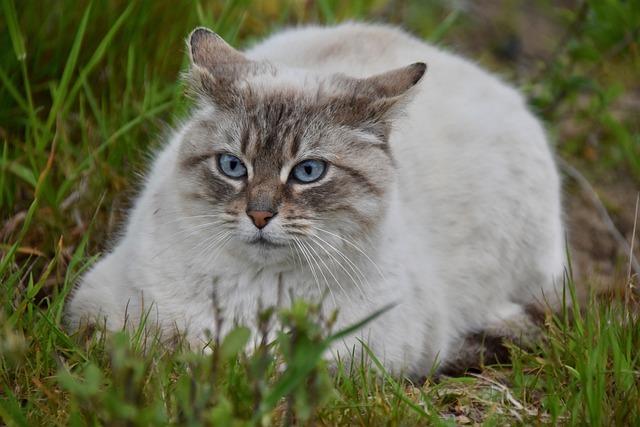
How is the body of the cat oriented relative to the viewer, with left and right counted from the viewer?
facing the viewer and to the left of the viewer
